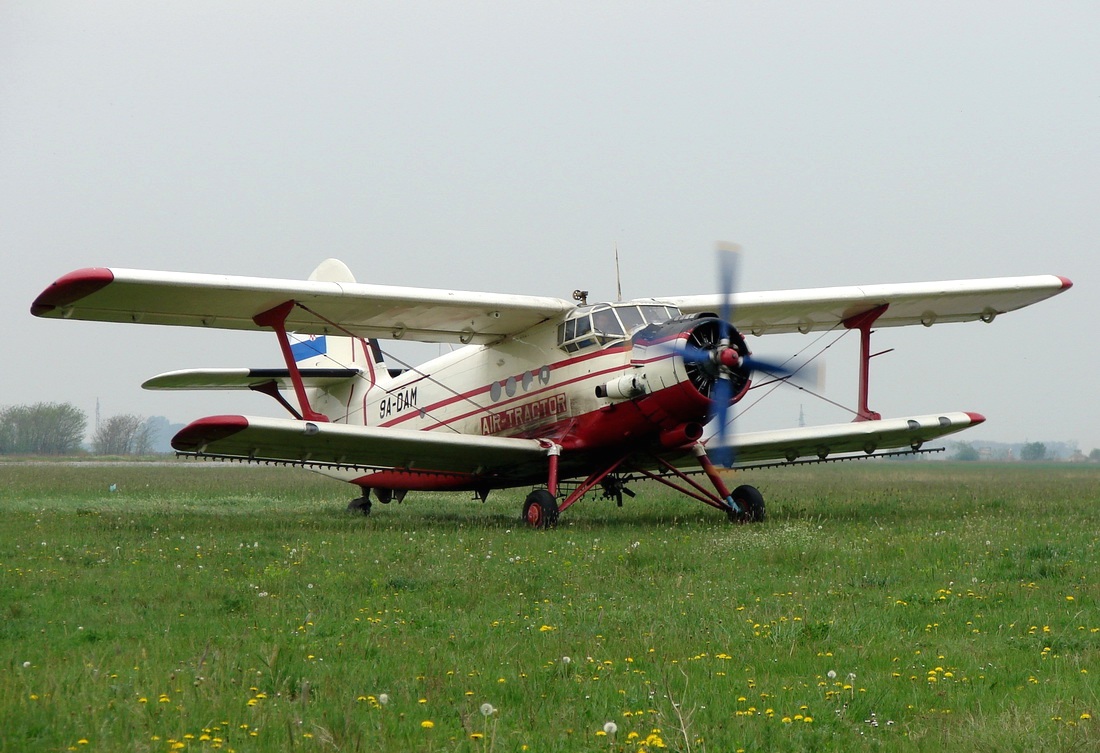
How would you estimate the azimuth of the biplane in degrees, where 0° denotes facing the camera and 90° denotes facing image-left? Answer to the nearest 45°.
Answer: approximately 315°
